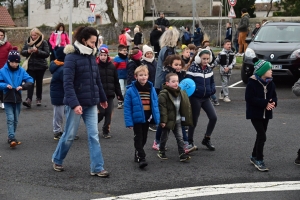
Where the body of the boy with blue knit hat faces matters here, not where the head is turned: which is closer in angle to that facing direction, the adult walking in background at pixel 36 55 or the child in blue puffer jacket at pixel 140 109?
the child in blue puffer jacket

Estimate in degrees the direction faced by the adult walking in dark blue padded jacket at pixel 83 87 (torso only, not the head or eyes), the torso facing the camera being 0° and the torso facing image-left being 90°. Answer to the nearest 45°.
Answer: approximately 315°

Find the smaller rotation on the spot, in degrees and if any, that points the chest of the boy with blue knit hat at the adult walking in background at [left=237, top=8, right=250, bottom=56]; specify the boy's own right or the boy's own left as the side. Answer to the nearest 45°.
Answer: approximately 135° to the boy's own left

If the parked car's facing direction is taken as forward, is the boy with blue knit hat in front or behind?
in front

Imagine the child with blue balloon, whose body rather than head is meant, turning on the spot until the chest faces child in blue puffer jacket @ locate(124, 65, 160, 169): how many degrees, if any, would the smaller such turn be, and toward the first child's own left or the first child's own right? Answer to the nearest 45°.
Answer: approximately 90° to the first child's own right

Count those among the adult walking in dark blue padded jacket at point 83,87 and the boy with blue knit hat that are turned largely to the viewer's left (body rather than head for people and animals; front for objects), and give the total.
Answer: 0

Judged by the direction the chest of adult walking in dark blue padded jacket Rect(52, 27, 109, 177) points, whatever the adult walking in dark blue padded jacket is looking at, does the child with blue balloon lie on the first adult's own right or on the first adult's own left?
on the first adult's own left

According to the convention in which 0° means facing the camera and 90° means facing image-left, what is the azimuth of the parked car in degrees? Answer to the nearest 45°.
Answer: approximately 0°

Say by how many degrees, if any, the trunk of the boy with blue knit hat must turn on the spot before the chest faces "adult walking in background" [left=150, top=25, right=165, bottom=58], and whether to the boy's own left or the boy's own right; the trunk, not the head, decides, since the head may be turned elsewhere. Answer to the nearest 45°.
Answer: approximately 180°

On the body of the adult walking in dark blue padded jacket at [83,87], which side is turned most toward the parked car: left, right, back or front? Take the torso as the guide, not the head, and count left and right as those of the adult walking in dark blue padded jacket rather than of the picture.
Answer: left
